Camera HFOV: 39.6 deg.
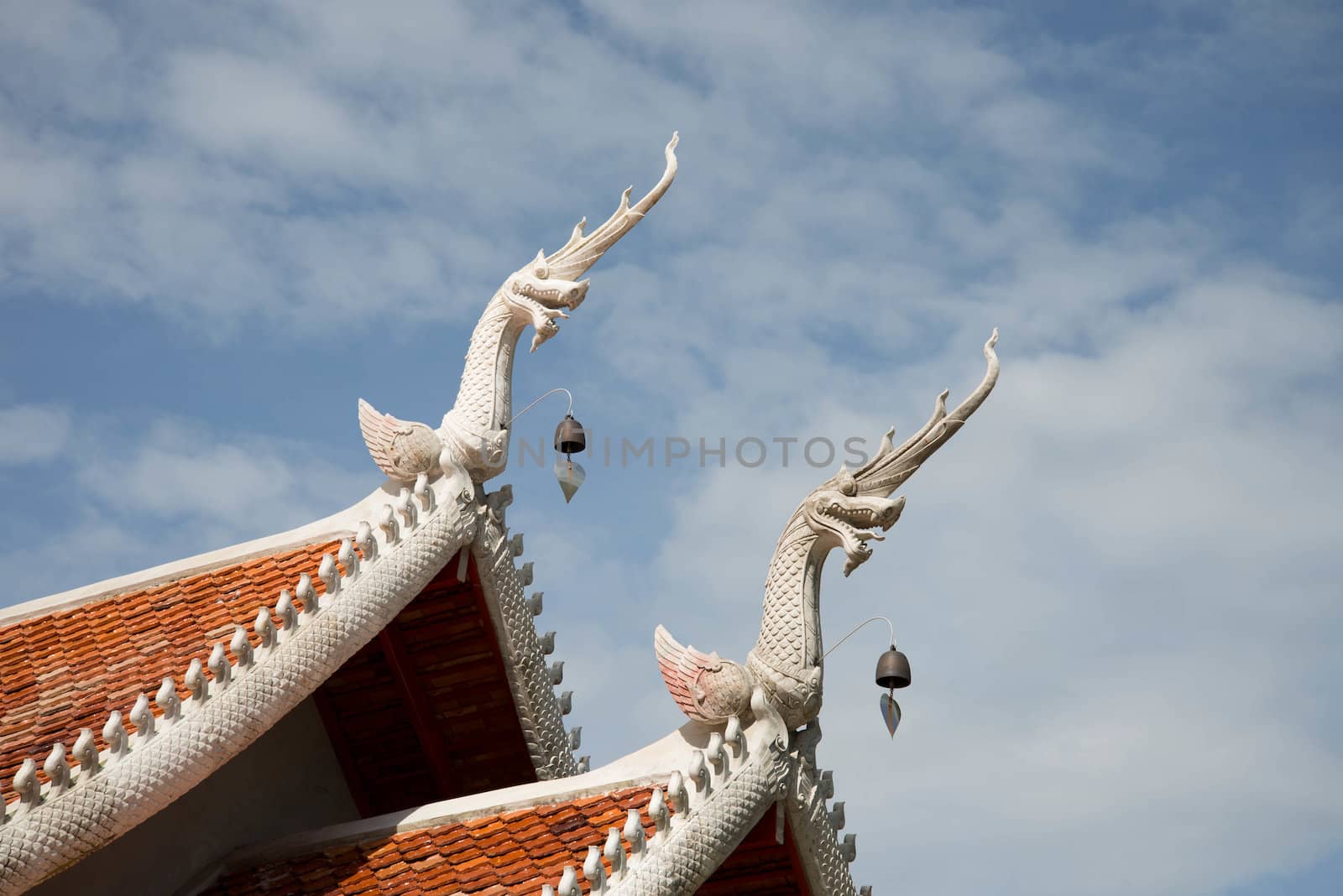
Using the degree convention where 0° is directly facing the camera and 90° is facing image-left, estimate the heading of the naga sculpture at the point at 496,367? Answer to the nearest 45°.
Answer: approximately 270°

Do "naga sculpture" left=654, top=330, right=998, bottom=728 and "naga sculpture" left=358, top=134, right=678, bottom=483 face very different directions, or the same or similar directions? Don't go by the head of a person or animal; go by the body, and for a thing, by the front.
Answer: same or similar directions

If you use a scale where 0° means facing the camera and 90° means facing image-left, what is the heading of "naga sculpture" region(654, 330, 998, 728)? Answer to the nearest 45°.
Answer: approximately 270°

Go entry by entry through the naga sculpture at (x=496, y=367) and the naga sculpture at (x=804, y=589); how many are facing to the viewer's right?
2
